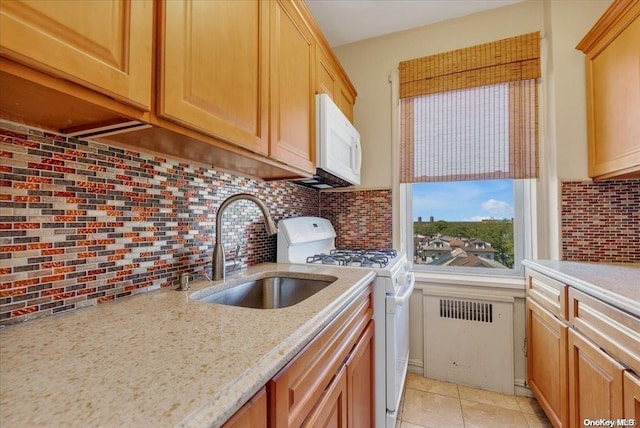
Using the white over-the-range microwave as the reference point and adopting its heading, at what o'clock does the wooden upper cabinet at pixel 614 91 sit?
The wooden upper cabinet is roughly at 12 o'clock from the white over-the-range microwave.

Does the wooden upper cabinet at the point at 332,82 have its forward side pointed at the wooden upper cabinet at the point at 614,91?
yes

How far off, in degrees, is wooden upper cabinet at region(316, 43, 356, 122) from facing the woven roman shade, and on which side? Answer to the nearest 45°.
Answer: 0° — it already faces it

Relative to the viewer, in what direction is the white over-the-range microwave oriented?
to the viewer's right

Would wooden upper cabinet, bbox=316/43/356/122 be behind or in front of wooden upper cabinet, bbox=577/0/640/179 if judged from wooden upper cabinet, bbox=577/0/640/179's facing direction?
in front

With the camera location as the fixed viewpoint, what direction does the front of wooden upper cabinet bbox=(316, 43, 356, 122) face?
facing to the right of the viewer

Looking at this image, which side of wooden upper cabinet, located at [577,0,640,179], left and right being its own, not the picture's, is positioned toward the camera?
left

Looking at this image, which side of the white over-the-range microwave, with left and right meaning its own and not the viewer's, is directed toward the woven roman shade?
front

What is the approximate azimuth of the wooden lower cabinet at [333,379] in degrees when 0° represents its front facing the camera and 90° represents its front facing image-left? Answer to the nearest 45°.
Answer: approximately 270°

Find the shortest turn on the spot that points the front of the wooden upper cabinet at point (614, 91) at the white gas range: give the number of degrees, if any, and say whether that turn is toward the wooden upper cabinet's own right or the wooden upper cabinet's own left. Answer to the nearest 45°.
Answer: approximately 45° to the wooden upper cabinet's own left
